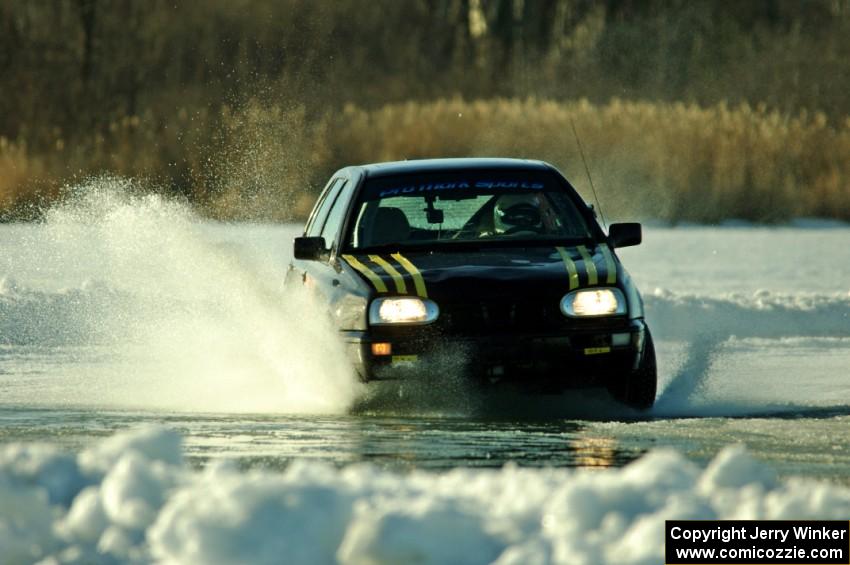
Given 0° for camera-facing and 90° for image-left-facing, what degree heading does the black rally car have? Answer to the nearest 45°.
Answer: approximately 0°
